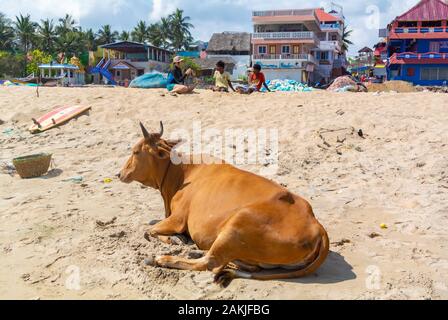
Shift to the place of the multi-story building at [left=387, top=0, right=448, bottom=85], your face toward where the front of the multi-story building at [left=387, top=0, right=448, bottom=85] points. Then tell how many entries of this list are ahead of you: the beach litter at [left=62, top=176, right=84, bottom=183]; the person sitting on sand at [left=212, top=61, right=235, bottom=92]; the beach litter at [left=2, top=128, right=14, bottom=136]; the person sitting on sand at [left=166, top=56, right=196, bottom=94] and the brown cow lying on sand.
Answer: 5

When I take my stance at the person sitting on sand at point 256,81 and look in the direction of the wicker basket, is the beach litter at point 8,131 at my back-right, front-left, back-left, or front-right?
front-right

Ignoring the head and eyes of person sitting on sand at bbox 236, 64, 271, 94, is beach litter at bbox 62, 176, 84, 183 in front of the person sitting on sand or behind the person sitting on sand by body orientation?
in front

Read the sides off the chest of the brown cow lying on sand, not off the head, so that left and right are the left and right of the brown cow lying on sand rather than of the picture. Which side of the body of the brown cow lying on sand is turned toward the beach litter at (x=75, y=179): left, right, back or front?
front

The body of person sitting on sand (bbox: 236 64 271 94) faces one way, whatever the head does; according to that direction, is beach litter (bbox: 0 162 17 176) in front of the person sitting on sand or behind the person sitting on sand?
in front

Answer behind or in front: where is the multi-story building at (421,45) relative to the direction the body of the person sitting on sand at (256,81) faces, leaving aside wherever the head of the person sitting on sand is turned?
behind

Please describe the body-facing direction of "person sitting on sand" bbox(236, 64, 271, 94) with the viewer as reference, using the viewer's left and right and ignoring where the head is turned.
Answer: facing the viewer and to the left of the viewer

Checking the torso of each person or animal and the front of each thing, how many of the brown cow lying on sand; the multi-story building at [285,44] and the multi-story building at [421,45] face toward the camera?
2

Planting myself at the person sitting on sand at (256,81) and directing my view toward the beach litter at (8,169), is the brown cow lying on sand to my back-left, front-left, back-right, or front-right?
front-left

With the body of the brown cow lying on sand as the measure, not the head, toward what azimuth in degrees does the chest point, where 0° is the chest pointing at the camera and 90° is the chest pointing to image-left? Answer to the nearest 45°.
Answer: approximately 135°

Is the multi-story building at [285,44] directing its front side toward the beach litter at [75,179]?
yes

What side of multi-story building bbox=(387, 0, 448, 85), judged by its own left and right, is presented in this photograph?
front

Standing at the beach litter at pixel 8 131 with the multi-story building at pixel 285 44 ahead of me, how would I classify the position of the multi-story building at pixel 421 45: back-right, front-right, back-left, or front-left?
front-right

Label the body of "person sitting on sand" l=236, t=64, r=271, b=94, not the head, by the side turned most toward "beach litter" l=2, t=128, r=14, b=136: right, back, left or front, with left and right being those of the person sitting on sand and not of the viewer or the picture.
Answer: front
